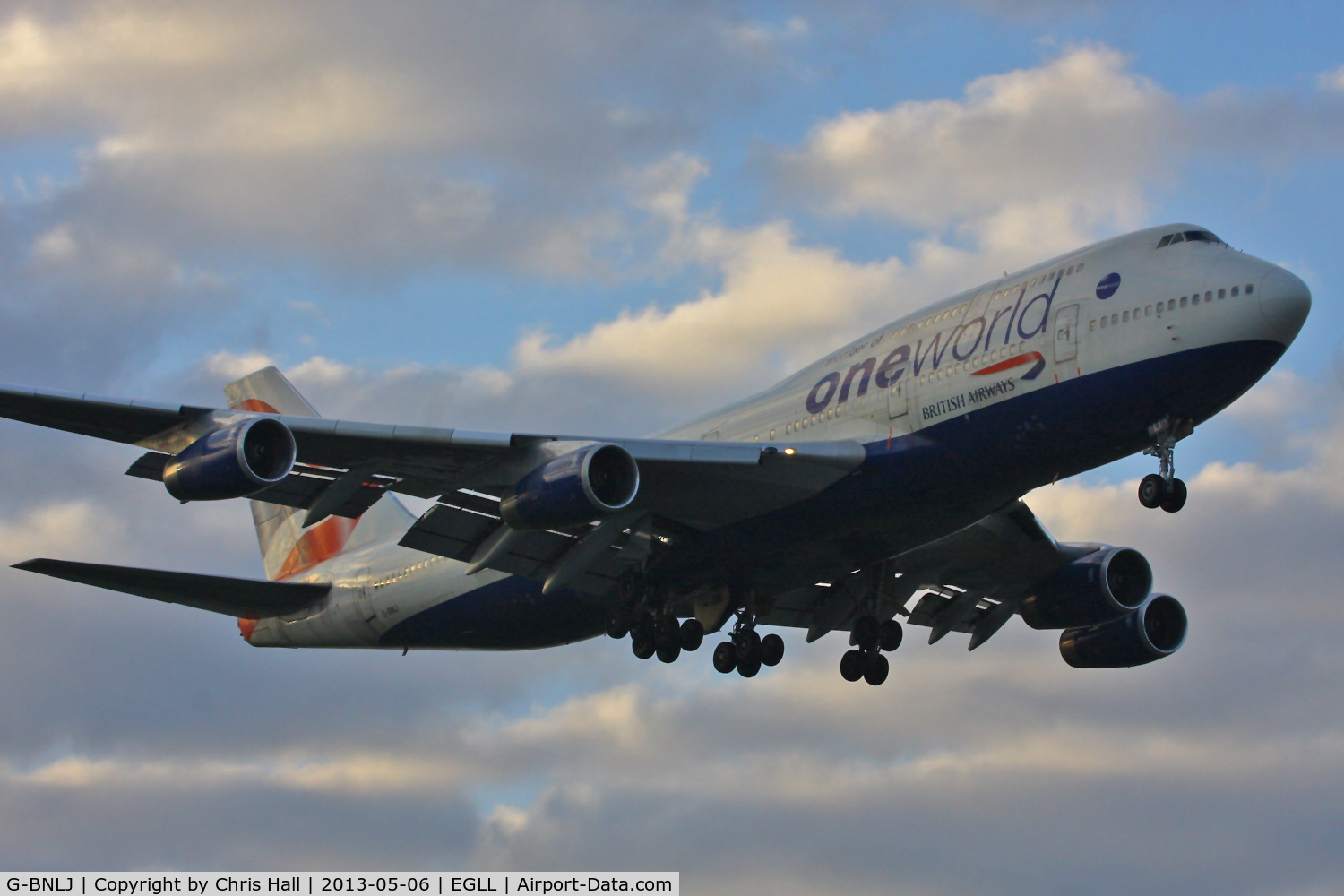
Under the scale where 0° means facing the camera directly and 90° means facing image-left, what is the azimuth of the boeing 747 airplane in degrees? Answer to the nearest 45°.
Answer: approximately 315°
